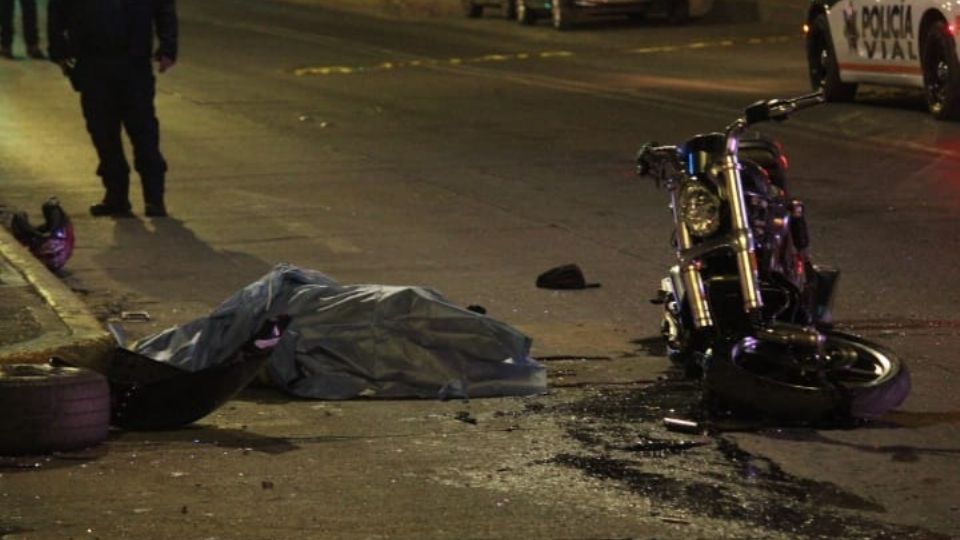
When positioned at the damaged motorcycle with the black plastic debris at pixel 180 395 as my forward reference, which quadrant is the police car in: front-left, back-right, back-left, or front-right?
back-right

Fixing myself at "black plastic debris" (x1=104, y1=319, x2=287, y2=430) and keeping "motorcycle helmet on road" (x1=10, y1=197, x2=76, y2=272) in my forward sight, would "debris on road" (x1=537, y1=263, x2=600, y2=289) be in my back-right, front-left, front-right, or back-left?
front-right

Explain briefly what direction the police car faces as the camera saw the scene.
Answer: facing away from the viewer and to the left of the viewer

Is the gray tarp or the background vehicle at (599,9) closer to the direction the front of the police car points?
the background vehicle
